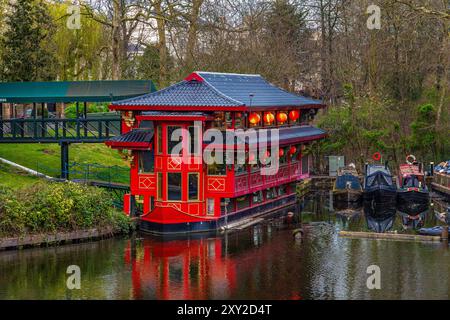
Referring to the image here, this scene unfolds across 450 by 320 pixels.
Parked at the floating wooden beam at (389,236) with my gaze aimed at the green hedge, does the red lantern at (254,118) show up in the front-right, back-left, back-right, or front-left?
front-right

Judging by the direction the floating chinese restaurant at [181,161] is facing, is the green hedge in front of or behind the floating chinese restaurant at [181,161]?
in front

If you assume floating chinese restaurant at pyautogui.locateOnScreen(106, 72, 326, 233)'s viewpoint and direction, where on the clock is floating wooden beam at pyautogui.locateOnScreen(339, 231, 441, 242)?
The floating wooden beam is roughly at 8 o'clock from the floating chinese restaurant.

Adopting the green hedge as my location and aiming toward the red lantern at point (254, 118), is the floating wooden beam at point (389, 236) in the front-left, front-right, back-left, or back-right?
front-right

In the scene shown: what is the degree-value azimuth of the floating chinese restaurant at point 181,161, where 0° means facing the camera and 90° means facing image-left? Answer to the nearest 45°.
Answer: approximately 45°

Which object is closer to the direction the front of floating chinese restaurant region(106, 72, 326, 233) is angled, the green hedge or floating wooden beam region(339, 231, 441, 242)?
the green hedge
